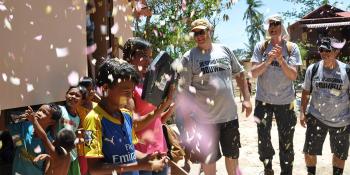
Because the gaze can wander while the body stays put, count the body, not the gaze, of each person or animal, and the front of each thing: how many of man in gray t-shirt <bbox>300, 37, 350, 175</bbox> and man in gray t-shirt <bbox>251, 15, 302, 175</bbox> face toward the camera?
2

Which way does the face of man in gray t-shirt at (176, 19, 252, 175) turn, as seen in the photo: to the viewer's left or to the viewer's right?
to the viewer's left

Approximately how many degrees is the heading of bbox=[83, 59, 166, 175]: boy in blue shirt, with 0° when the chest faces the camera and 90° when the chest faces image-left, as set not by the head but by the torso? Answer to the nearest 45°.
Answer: approximately 315°

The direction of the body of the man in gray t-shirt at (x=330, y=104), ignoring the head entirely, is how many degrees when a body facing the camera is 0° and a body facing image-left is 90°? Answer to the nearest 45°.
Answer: approximately 0°
